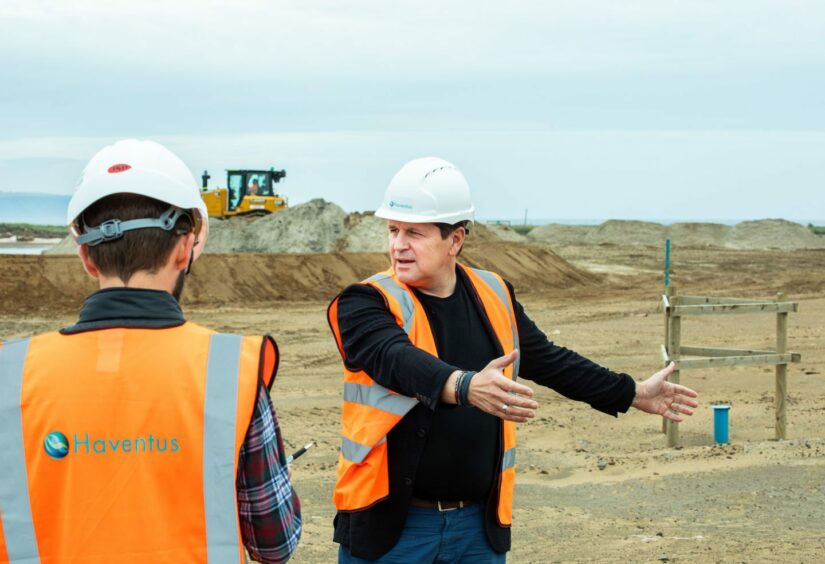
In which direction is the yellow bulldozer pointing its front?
to the viewer's left

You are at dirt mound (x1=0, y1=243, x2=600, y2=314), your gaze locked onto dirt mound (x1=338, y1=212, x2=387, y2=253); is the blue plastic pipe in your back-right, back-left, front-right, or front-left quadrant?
back-right

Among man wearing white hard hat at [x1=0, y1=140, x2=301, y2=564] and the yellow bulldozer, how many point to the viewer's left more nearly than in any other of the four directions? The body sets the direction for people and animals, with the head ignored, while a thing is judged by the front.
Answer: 1

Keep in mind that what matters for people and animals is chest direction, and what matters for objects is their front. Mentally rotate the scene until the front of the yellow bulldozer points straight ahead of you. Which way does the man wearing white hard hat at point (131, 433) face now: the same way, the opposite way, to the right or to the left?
to the right

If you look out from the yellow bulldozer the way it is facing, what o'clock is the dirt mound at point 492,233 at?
The dirt mound is roughly at 5 o'clock from the yellow bulldozer.

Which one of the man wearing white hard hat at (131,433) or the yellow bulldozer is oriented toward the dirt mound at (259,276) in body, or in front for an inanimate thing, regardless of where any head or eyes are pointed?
the man wearing white hard hat

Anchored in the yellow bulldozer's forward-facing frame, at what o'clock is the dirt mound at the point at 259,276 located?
The dirt mound is roughly at 9 o'clock from the yellow bulldozer.

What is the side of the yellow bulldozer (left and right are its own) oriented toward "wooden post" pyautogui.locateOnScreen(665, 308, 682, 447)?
left

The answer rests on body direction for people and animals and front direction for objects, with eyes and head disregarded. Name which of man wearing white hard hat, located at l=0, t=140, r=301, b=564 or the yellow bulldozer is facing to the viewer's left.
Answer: the yellow bulldozer

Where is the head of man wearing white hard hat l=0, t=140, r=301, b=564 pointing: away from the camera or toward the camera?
away from the camera

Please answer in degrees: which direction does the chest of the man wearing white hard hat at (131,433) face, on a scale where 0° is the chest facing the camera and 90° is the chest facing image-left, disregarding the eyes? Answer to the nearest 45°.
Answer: approximately 180°

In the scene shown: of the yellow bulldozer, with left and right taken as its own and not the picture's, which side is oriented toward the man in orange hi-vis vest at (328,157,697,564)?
left
